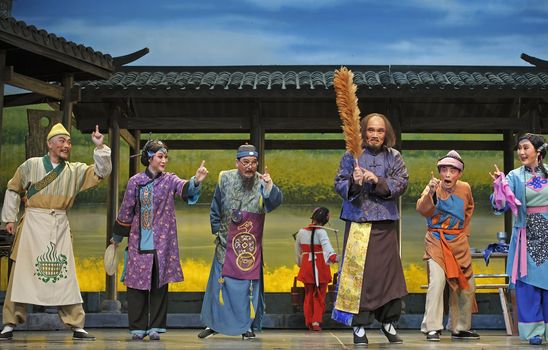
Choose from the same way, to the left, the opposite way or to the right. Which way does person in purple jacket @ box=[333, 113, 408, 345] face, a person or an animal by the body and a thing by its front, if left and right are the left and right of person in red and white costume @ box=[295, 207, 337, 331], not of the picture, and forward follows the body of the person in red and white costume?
the opposite way

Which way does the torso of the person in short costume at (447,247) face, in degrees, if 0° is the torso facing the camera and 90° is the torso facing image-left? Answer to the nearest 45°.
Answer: approximately 0°

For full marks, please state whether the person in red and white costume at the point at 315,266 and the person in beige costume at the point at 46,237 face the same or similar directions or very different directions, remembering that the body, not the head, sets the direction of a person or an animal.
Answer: very different directions

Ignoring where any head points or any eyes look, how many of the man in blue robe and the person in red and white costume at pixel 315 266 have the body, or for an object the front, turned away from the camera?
1

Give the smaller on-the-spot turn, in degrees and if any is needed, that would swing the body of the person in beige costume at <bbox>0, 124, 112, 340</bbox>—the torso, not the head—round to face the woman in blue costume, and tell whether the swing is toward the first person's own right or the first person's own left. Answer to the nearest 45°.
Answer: approximately 90° to the first person's own left

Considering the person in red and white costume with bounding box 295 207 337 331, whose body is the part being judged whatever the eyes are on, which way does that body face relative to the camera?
away from the camera

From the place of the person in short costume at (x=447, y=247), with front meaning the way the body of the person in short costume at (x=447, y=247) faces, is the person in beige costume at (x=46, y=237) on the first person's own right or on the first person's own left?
on the first person's own right

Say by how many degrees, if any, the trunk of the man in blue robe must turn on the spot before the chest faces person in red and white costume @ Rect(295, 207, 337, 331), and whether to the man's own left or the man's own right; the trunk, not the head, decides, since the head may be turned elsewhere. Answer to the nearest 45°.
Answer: approximately 135° to the man's own left
